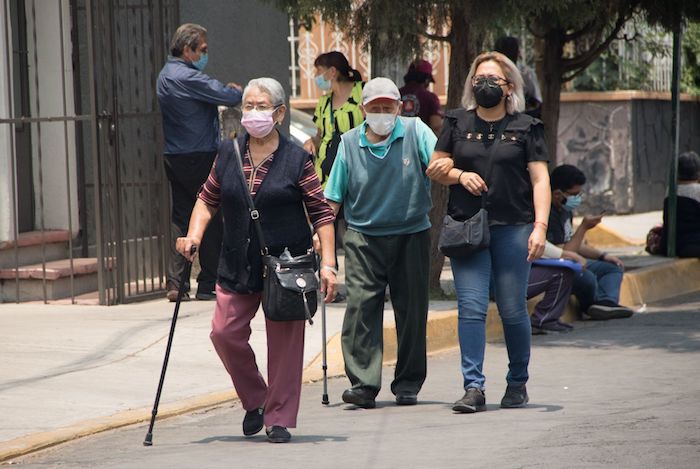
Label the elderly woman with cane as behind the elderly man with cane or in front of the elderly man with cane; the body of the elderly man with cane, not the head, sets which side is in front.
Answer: in front

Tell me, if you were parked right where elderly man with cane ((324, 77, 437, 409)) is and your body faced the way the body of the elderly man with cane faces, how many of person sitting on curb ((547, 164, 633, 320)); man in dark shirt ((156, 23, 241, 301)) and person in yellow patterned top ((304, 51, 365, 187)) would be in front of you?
0

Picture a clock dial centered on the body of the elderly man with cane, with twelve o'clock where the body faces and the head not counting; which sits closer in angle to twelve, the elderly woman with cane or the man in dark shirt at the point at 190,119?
the elderly woman with cane

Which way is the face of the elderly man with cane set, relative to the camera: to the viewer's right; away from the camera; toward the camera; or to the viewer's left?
toward the camera

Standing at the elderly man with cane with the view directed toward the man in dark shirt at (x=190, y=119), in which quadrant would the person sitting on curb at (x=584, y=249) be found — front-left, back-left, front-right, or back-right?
front-right

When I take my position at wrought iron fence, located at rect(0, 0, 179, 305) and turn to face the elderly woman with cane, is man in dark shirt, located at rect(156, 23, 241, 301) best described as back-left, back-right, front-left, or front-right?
front-left

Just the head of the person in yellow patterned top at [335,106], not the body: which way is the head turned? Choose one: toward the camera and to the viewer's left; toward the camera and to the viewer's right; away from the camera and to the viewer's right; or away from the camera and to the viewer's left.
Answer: toward the camera and to the viewer's left

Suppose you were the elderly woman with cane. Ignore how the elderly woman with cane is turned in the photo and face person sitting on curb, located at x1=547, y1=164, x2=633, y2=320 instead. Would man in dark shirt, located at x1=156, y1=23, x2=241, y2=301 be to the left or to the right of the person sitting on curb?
left

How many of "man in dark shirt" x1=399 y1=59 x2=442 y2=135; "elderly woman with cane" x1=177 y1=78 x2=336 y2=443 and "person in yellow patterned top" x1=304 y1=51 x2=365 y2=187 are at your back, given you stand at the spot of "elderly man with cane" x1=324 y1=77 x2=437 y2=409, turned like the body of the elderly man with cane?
2

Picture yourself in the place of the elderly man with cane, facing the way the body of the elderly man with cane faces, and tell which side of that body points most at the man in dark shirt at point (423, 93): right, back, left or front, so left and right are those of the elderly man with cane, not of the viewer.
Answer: back

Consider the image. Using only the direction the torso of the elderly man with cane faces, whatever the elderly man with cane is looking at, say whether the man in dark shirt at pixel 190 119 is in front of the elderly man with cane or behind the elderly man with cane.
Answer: behind

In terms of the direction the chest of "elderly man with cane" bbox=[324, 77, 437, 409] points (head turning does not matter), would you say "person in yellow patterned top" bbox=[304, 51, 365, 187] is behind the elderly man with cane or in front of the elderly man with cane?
behind

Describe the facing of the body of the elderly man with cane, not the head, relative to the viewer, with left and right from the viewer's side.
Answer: facing the viewer

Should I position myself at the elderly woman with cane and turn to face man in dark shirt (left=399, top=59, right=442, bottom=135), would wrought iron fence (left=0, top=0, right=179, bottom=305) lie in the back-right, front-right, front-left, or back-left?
front-left

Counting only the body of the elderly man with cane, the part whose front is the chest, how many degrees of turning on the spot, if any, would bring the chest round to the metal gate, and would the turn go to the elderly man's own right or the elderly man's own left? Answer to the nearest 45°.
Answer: approximately 135° to the elderly man's own right

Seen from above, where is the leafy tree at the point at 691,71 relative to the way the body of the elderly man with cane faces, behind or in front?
behind

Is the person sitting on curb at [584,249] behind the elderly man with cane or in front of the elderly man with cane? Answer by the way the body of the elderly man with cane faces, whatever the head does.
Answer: behind

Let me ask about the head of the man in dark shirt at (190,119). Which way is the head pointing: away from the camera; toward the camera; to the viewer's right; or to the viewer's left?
to the viewer's right
